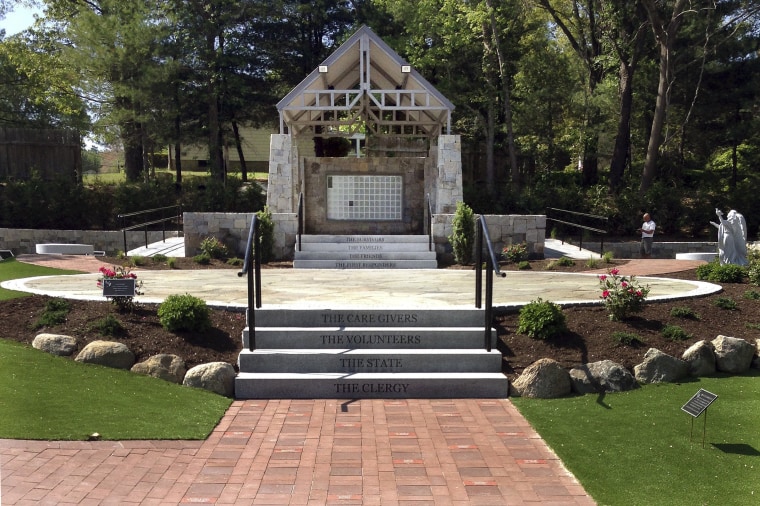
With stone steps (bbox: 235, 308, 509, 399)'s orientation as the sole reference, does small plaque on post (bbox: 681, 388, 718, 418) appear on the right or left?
on its left

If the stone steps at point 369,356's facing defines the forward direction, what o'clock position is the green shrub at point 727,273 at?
The green shrub is roughly at 8 o'clock from the stone steps.

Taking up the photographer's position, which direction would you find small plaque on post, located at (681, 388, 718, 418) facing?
facing the viewer and to the left of the viewer

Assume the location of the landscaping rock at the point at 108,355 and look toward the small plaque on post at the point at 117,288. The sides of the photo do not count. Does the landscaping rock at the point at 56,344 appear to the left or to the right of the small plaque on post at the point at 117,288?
left

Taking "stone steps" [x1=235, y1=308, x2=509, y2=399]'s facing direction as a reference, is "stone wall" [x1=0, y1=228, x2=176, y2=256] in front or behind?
behind

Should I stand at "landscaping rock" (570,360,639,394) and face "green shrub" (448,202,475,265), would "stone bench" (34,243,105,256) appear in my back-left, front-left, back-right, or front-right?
front-left

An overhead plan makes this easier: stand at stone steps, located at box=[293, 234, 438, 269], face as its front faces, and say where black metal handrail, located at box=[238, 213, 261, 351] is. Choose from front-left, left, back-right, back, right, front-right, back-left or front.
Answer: front

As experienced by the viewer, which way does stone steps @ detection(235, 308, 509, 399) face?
facing the viewer

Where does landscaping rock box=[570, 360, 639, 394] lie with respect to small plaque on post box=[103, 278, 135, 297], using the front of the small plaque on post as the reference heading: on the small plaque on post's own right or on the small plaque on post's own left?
on the small plaque on post's own left

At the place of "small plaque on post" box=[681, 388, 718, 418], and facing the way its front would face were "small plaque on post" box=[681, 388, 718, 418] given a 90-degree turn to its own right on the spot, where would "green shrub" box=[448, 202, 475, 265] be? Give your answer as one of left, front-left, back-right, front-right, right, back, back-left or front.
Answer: front

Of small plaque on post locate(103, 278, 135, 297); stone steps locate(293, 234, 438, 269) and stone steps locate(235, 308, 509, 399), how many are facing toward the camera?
3

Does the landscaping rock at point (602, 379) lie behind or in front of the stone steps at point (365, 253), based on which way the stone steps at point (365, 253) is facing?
in front

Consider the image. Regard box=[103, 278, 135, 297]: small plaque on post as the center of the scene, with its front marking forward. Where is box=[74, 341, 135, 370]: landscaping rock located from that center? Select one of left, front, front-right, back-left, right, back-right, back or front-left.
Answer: front

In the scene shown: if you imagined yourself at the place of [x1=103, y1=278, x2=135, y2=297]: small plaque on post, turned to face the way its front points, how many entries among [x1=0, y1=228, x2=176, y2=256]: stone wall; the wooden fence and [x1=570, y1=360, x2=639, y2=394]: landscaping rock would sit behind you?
2

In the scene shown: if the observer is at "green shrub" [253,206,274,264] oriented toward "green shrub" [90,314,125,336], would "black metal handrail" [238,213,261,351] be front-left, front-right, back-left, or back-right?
front-left

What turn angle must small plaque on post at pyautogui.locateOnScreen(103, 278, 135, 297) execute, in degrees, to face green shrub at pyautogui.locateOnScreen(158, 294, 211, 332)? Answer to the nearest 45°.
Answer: approximately 45° to its left

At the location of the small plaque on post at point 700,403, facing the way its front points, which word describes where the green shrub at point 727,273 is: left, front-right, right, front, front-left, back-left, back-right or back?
back-right

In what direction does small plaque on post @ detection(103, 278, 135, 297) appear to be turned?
toward the camera
